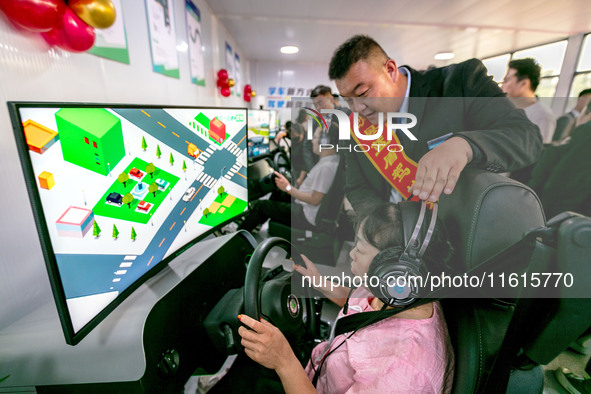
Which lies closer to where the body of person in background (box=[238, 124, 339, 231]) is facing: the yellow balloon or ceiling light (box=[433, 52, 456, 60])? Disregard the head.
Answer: the yellow balloon

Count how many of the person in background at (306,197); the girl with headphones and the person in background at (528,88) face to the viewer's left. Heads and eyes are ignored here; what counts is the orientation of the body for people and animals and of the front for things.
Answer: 3

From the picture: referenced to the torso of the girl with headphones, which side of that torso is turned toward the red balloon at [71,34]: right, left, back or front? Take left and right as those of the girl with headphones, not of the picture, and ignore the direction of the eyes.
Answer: front

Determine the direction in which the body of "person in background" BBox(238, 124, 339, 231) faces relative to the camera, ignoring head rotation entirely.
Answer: to the viewer's left

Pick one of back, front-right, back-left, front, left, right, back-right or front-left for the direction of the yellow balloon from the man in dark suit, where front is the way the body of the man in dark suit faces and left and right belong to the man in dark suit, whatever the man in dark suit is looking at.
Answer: front

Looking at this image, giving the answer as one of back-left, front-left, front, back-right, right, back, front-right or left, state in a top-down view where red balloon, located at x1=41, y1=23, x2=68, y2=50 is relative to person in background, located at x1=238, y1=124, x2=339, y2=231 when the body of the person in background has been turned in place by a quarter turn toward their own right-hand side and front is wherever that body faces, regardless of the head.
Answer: back-left

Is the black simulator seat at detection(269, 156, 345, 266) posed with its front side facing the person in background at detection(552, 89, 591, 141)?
no

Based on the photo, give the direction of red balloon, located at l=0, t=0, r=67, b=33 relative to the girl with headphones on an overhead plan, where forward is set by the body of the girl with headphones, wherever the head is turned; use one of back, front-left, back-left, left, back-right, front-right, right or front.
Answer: front

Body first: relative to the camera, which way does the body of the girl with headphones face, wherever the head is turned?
to the viewer's left

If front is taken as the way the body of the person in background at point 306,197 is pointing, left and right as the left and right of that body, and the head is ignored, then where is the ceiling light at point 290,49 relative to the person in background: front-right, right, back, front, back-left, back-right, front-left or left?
right

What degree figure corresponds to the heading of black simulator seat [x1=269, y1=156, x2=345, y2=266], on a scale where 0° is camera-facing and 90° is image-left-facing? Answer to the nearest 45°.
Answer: approximately 90°

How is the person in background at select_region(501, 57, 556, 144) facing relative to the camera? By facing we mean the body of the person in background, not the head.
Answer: to the viewer's left

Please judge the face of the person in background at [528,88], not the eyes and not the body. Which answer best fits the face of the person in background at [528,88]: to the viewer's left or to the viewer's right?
to the viewer's left

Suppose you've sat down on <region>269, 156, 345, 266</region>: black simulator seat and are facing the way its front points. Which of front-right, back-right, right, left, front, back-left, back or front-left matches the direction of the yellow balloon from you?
front-left

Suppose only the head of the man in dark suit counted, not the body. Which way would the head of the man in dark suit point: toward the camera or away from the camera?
toward the camera
